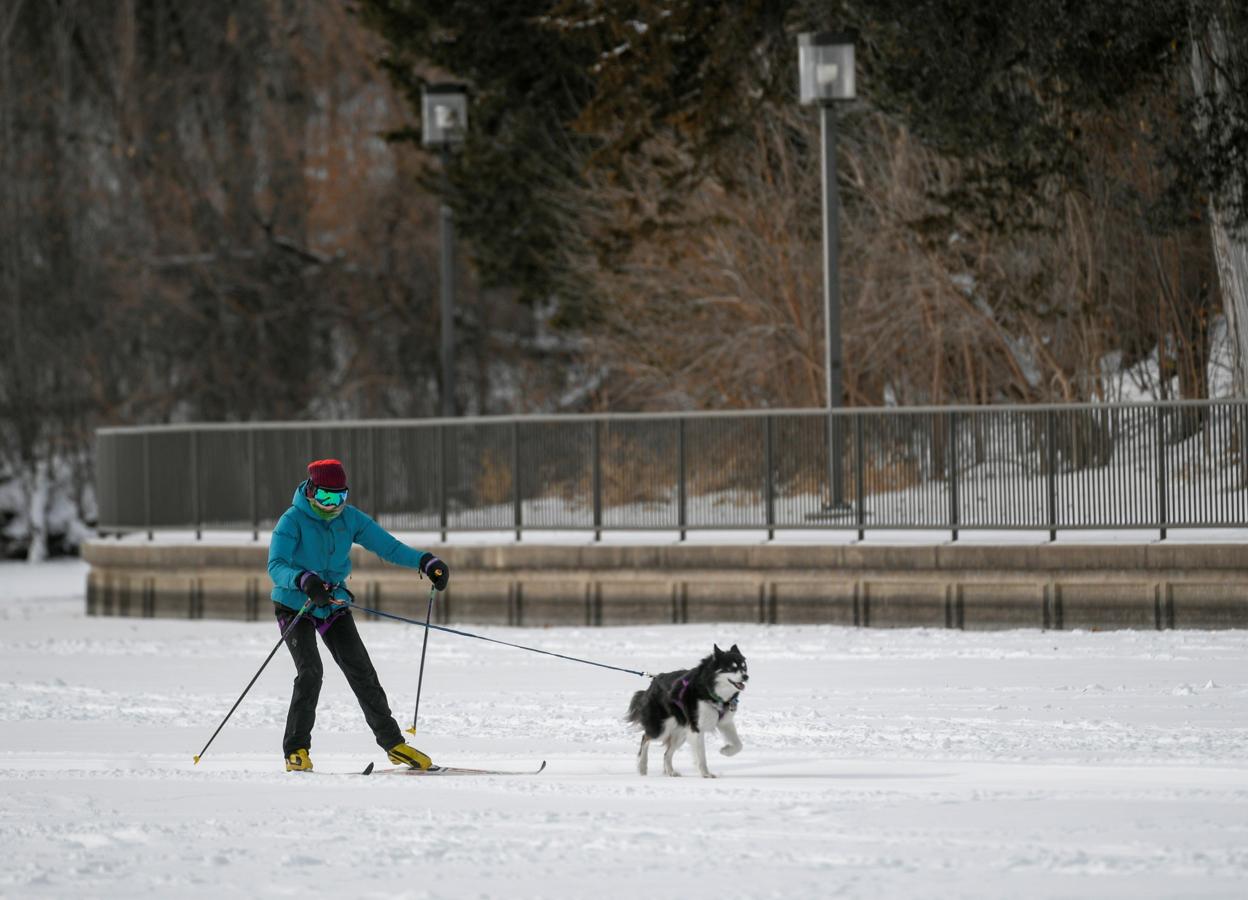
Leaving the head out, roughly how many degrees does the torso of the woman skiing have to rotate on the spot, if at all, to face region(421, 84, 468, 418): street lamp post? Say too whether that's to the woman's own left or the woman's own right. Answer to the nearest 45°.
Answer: approximately 135° to the woman's own left

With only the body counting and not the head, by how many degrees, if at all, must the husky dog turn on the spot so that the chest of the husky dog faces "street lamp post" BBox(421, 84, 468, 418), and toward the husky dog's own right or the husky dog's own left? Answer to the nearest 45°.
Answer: approximately 135° to the husky dog's own left

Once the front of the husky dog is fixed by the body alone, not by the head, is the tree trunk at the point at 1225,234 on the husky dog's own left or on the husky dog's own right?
on the husky dog's own left

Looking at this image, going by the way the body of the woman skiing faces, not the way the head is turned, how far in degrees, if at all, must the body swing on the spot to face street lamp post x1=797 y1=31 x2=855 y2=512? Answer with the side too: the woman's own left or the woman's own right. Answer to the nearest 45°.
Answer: approximately 90° to the woman's own left

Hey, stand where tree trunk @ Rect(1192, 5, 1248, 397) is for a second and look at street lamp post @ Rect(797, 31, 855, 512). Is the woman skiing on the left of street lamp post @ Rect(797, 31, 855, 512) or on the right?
left

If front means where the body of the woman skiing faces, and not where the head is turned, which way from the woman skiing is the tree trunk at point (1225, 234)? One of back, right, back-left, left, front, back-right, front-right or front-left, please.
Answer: left

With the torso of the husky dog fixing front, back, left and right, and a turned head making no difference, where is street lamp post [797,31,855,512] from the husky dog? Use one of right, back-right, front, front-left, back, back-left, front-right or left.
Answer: back-left

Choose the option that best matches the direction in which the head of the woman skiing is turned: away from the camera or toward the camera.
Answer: toward the camera

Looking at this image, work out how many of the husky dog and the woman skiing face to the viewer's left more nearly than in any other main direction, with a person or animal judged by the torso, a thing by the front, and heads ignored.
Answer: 0

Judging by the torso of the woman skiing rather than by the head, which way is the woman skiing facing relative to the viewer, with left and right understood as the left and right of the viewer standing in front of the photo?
facing the viewer and to the right of the viewer
